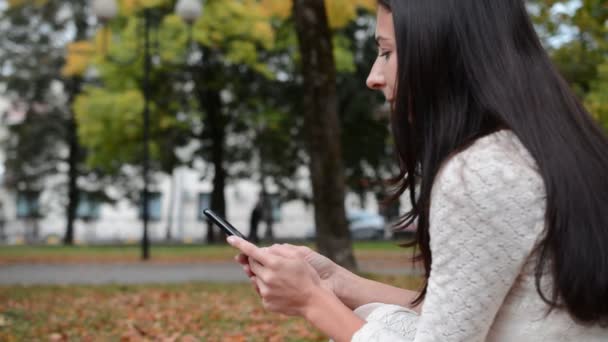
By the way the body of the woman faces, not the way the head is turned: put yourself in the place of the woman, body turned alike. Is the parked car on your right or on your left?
on your right

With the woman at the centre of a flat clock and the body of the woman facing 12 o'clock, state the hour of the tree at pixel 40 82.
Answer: The tree is roughly at 2 o'clock from the woman.

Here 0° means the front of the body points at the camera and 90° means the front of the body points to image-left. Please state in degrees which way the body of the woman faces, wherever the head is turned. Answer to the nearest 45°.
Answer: approximately 90°

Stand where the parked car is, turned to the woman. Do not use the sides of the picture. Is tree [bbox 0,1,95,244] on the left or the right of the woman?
right

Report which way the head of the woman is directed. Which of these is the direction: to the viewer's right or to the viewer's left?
to the viewer's left

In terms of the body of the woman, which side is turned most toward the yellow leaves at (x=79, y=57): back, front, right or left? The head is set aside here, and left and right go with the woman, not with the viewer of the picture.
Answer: right
